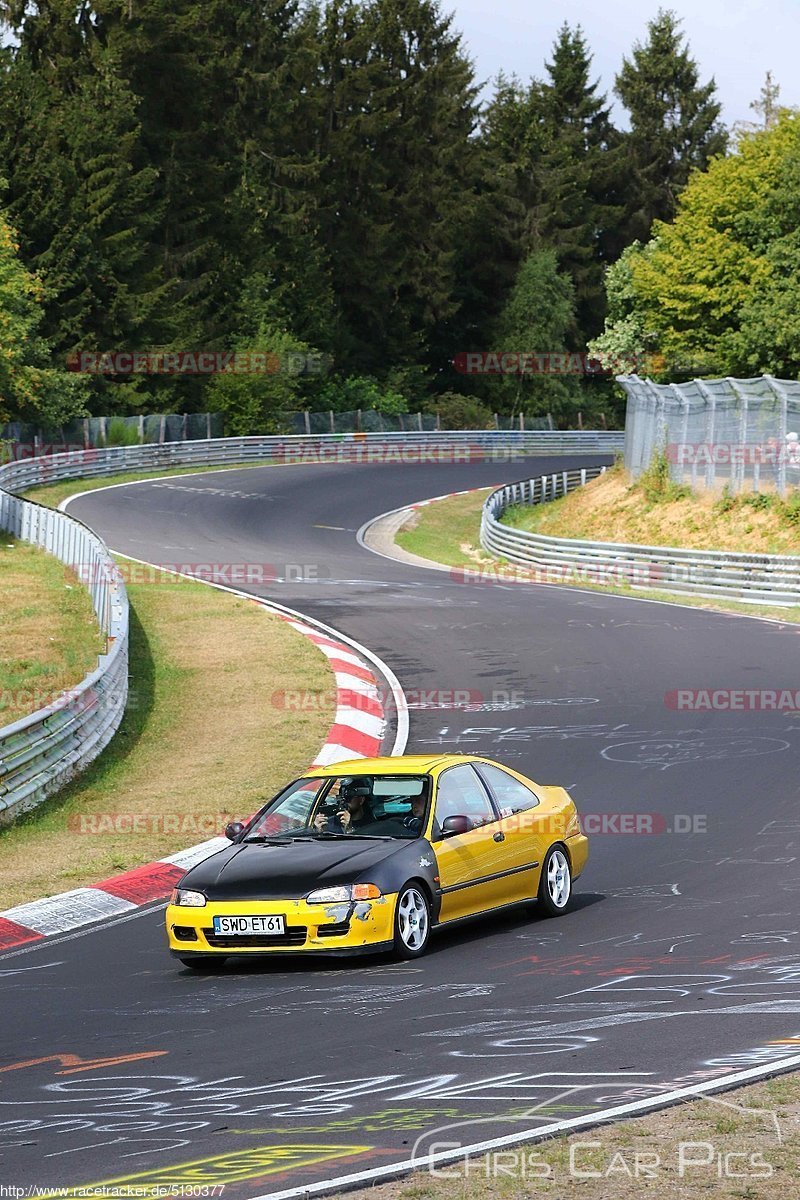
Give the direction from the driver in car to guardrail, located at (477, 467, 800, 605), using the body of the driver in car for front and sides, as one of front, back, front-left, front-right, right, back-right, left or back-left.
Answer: back-right

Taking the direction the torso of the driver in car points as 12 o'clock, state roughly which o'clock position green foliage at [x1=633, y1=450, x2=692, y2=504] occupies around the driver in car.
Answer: The green foliage is roughly at 5 o'clock from the driver in car.

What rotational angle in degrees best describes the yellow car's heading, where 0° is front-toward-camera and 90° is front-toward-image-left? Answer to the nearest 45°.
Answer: approximately 45°

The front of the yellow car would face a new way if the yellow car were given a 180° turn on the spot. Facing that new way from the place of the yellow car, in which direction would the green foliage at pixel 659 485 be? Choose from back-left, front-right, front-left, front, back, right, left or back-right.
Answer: front-left

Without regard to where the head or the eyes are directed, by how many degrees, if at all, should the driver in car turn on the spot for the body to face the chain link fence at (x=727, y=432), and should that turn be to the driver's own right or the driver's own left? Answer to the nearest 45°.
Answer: approximately 135° to the driver's own right

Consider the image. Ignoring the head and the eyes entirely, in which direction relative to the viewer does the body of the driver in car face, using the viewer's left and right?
facing the viewer and to the left of the viewer

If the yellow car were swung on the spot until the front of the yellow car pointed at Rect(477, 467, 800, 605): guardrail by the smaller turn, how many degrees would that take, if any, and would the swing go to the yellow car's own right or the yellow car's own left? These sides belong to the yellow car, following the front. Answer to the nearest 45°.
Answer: approximately 135° to the yellow car's own right
